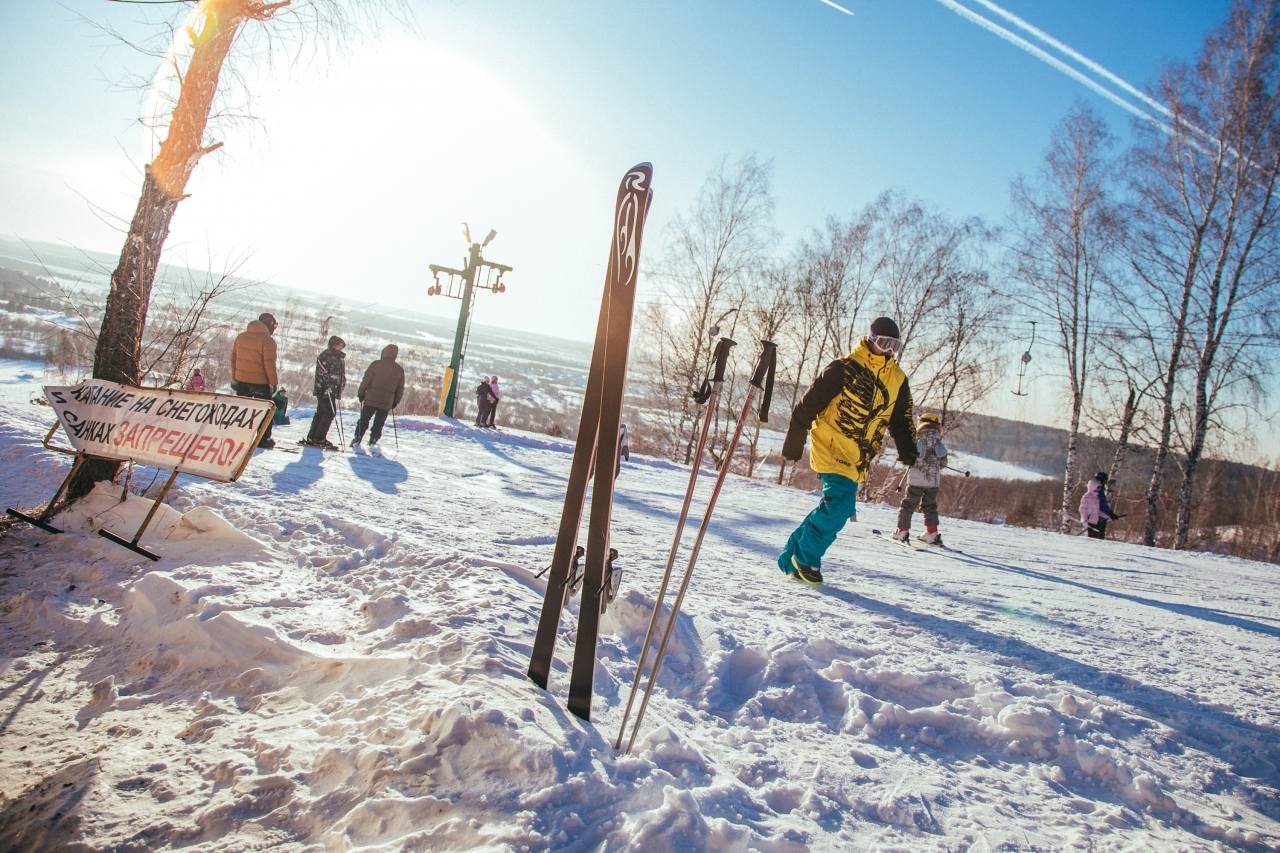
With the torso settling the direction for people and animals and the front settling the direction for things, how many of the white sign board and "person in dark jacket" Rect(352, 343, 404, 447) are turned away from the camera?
1

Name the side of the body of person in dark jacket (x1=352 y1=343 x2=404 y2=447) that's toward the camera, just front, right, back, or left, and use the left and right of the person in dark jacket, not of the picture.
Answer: back

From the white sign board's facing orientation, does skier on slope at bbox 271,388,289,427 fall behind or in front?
behind

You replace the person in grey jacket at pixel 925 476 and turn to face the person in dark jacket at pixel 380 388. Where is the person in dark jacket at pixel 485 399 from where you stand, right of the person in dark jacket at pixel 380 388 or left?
right

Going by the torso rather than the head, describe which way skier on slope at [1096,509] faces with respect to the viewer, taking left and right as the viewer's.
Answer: facing to the right of the viewer

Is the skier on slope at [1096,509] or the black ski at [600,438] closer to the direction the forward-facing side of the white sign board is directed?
the black ski
